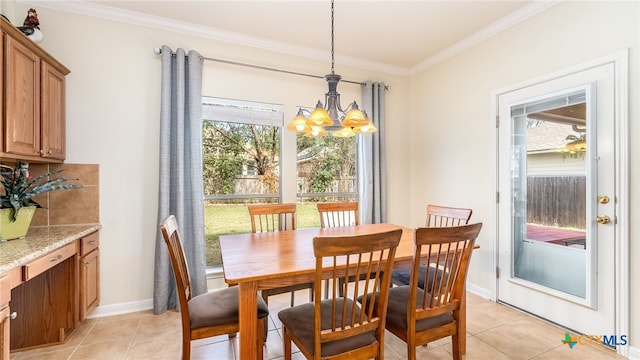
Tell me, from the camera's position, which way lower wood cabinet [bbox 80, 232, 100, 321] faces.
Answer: facing to the right of the viewer

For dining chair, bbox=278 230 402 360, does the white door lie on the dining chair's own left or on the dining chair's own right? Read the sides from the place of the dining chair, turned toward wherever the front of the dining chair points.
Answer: on the dining chair's own right

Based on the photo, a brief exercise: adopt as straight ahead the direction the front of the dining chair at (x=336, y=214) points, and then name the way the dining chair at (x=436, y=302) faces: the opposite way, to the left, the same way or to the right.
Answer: the opposite way

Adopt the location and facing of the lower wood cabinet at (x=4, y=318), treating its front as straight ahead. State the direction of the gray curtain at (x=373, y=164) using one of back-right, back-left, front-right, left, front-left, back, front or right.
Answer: front-left

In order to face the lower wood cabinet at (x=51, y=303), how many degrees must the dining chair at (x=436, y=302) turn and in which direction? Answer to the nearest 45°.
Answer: approximately 45° to its left

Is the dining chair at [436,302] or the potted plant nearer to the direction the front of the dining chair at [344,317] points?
the potted plant

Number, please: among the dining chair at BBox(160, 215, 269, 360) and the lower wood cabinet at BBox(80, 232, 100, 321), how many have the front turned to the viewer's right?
2

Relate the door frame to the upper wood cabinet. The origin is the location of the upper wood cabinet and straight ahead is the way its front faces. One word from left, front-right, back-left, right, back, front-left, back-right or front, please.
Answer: front

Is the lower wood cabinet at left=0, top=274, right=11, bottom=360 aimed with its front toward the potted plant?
no

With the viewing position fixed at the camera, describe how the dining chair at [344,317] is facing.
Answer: facing away from the viewer and to the left of the viewer

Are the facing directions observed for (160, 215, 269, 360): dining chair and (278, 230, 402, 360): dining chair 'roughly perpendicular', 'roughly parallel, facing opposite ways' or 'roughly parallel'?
roughly perpendicular

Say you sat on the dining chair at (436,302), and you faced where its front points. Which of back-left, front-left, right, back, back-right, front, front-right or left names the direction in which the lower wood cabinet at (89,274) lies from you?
front-left

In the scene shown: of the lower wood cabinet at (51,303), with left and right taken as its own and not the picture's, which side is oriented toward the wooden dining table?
front

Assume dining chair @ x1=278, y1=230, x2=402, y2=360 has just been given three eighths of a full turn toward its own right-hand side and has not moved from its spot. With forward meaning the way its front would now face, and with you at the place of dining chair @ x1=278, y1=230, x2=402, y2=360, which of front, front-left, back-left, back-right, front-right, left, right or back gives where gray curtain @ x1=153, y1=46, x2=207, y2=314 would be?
back-left

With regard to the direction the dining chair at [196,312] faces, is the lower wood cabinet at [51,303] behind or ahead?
behind

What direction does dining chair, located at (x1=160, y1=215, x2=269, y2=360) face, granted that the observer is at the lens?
facing to the right of the viewer

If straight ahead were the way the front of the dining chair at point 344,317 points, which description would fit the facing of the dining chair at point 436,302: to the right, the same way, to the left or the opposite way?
the same way

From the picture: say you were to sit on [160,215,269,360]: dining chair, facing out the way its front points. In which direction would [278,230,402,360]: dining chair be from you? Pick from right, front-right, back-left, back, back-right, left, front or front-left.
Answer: front-right

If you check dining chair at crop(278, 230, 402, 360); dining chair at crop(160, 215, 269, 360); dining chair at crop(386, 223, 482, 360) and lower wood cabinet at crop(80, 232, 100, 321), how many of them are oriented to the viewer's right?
2
